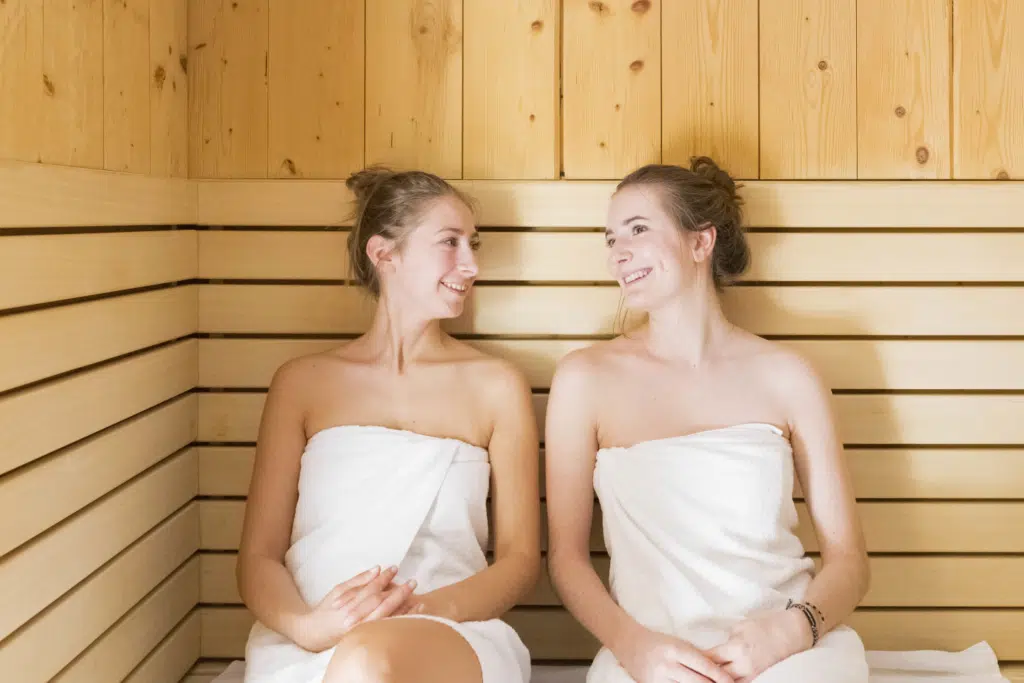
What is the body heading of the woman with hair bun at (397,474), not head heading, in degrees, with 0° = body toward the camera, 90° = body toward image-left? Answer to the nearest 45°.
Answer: approximately 0°

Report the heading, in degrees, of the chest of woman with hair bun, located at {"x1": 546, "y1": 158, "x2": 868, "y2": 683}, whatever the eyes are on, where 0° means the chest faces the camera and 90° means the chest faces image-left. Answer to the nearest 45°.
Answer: approximately 0°

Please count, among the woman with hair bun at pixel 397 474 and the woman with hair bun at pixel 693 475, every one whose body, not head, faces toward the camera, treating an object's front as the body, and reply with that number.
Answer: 2
